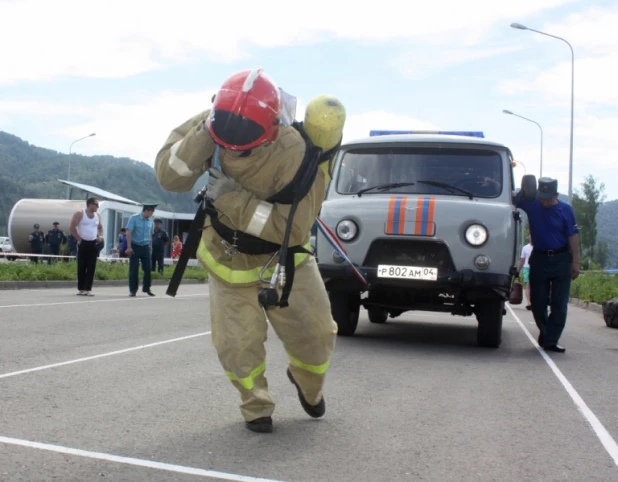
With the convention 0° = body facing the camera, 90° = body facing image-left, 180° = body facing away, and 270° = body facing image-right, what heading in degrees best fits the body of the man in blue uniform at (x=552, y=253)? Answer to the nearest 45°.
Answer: approximately 0°

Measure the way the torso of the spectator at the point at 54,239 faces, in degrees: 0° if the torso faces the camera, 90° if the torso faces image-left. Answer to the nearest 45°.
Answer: approximately 0°

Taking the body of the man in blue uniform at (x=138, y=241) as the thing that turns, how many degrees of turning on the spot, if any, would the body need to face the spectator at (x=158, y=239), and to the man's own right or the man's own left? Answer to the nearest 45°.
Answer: approximately 135° to the man's own left

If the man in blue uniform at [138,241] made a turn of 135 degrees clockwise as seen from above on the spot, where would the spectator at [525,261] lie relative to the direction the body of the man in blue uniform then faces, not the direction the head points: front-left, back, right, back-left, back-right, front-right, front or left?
back

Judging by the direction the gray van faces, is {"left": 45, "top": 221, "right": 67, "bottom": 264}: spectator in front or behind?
behind

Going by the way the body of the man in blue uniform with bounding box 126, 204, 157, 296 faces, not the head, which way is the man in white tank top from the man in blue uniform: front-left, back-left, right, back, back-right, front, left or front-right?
right

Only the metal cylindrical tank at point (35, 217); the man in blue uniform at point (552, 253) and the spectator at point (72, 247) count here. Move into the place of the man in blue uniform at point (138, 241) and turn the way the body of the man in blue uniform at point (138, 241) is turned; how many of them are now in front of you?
1

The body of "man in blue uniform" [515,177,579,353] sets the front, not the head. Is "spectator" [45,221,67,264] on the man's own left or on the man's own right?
on the man's own right
